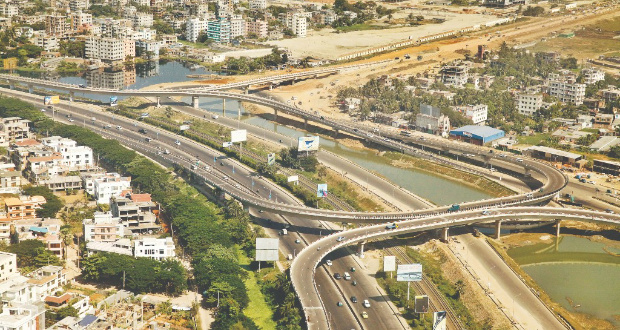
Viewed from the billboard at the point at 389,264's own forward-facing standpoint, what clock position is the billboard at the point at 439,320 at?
the billboard at the point at 439,320 is roughly at 11 o'clock from the billboard at the point at 389,264.

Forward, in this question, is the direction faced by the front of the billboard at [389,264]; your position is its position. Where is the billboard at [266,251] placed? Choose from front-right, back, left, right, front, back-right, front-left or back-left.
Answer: right

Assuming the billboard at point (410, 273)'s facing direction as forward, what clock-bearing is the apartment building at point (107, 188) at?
The apartment building is roughly at 4 o'clock from the billboard.

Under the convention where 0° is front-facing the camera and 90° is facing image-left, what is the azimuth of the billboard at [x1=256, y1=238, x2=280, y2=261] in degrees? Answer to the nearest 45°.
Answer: approximately 0°

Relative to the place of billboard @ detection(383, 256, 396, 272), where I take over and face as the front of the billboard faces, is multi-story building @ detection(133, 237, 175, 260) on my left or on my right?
on my right

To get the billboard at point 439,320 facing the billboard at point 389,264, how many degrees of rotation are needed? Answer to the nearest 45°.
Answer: approximately 135° to its right

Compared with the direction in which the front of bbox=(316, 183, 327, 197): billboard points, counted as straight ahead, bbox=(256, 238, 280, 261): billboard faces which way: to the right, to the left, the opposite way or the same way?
the same way

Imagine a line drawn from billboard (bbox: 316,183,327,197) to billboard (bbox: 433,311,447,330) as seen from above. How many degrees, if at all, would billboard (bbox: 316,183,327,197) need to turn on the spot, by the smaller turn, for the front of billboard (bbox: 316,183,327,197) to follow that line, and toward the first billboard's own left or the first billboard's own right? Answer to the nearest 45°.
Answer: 0° — it already faces it

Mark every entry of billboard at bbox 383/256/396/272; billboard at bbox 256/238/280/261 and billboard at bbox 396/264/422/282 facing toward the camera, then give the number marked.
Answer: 3

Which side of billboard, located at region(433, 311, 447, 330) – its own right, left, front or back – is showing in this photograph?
front

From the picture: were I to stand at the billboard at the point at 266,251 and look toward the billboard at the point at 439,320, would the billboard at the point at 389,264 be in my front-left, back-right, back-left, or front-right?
front-left

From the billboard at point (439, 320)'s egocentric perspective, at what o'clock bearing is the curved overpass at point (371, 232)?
The curved overpass is roughly at 5 o'clock from the billboard.

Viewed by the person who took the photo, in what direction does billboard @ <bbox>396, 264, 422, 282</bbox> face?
facing the viewer

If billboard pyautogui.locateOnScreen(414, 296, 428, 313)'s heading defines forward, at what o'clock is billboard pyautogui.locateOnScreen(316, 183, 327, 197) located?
billboard pyautogui.locateOnScreen(316, 183, 327, 197) is roughly at 5 o'clock from billboard pyautogui.locateOnScreen(414, 296, 428, 313).

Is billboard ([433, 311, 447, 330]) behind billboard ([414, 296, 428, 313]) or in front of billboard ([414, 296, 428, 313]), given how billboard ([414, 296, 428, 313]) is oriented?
in front

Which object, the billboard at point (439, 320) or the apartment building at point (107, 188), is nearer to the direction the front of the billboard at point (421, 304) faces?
the billboard

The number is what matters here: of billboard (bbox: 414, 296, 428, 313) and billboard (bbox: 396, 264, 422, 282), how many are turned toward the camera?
2

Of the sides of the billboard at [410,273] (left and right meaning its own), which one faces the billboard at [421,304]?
front

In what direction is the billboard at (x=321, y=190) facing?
toward the camera

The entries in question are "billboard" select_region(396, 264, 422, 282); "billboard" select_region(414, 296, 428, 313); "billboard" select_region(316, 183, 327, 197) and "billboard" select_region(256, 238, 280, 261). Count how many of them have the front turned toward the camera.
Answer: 4

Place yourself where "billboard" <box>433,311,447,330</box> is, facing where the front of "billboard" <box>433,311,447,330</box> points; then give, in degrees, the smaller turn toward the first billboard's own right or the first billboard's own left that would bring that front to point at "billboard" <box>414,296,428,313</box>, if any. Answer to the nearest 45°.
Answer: approximately 135° to the first billboard's own right

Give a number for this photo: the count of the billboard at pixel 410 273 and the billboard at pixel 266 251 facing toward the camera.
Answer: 2
